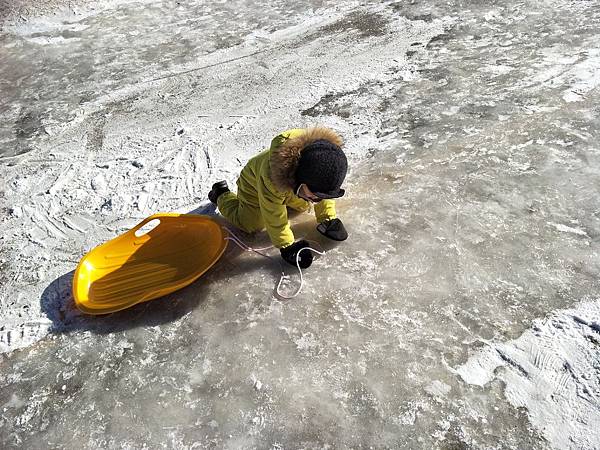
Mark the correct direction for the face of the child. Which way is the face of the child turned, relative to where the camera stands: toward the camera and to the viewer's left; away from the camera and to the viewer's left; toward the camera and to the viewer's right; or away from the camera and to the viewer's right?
toward the camera and to the viewer's right

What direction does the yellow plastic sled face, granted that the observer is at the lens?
facing away from the viewer and to the right of the viewer
